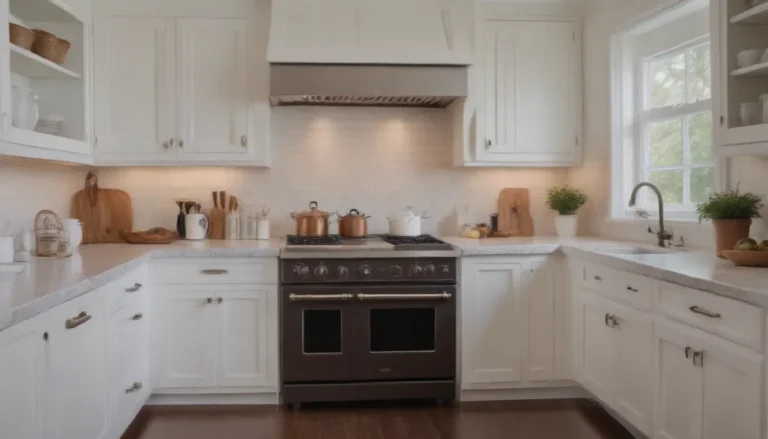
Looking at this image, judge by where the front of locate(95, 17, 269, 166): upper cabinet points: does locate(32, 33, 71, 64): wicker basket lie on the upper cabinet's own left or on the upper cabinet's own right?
on the upper cabinet's own right

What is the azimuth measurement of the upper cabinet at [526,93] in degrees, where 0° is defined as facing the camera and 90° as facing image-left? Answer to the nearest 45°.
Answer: approximately 0°

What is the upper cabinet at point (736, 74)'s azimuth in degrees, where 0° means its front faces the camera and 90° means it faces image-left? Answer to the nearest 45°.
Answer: approximately 45°

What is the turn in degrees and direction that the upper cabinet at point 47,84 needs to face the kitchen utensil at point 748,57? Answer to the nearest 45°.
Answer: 0° — it already faces it

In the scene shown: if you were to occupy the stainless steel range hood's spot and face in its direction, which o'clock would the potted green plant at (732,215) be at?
The potted green plant is roughly at 10 o'clock from the stainless steel range hood.

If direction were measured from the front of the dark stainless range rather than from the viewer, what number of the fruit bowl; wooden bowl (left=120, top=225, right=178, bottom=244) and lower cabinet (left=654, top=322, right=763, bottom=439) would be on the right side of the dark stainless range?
1
